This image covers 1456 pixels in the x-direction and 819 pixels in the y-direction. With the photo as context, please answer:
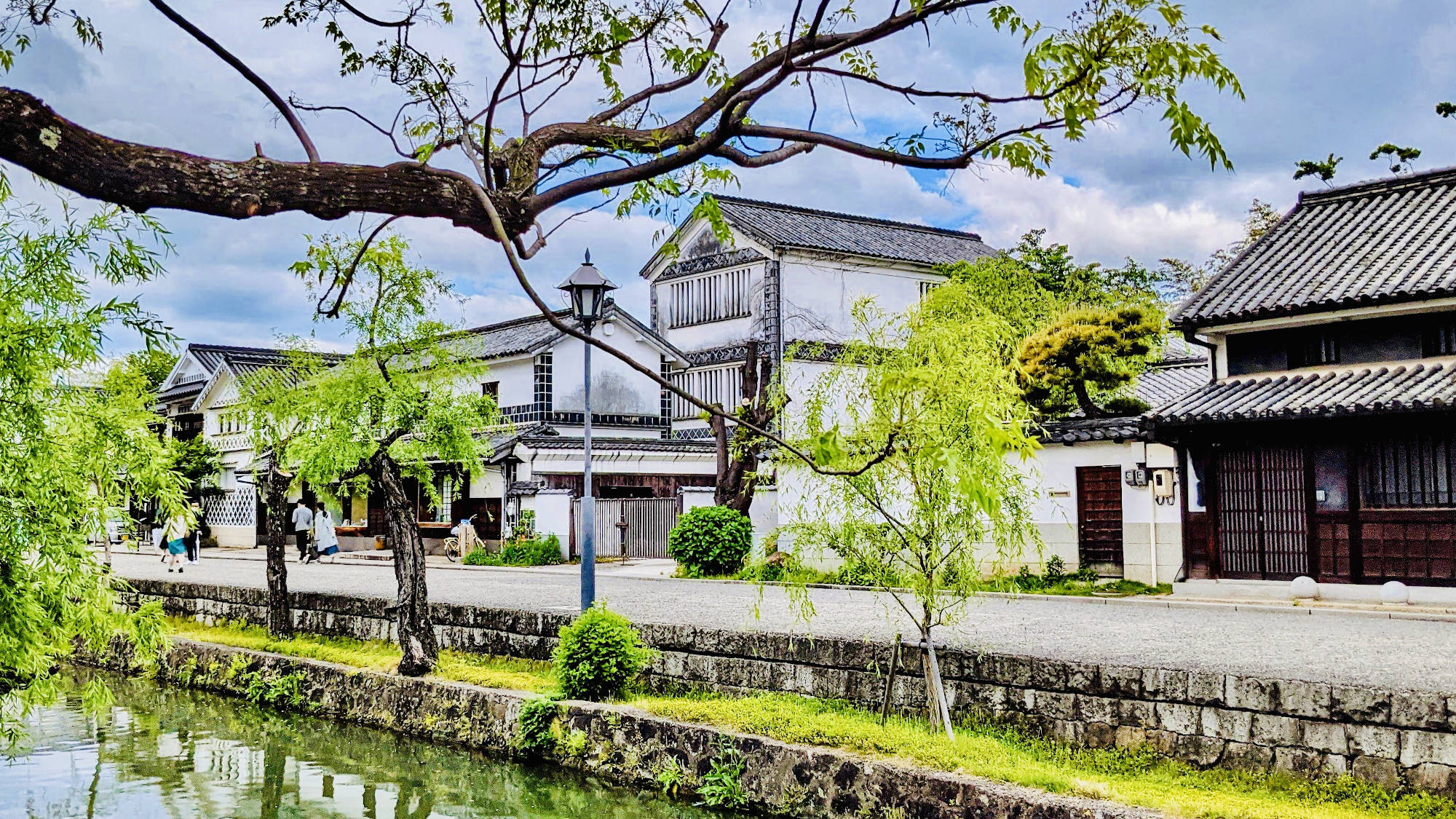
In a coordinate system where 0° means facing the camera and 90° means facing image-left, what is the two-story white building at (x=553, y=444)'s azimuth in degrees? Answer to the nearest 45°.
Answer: approximately 45°

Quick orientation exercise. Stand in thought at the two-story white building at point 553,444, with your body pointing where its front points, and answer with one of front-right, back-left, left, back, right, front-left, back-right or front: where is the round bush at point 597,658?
front-left

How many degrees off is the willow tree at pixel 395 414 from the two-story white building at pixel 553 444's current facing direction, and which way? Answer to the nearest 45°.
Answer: approximately 45° to its left

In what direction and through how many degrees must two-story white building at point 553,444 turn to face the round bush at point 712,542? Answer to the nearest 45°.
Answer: approximately 45° to its left

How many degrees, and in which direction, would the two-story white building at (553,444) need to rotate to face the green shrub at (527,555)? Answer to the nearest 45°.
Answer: approximately 45° to its left

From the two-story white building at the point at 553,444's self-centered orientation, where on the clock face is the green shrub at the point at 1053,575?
The green shrub is roughly at 10 o'clock from the two-story white building.

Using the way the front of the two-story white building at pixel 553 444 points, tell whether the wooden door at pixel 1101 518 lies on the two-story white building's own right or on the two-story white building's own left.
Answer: on the two-story white building's own left

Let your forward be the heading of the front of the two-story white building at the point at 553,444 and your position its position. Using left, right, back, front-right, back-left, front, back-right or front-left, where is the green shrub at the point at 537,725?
front-left

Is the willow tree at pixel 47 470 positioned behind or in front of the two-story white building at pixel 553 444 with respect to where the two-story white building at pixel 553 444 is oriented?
in front
